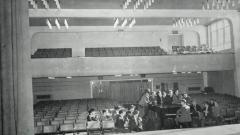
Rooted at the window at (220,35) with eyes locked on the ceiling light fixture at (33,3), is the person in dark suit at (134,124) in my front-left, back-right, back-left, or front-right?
front-left

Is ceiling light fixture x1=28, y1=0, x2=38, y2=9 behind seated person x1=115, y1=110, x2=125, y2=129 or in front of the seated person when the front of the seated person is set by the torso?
behind

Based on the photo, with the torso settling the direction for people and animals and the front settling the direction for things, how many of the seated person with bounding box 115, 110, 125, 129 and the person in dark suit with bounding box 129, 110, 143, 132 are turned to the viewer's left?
0

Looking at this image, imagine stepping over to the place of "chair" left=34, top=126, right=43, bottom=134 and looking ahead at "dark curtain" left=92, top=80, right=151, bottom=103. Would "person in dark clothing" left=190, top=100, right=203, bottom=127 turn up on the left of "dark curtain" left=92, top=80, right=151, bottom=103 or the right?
right

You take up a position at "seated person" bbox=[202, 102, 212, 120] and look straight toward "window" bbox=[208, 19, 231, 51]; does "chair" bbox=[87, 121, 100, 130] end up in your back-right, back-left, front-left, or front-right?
back-left

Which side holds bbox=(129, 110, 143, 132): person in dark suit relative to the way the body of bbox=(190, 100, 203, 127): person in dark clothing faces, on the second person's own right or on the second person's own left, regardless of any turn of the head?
on the second person's own left

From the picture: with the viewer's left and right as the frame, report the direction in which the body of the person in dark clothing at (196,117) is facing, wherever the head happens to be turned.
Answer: facing to the left of the viewer
